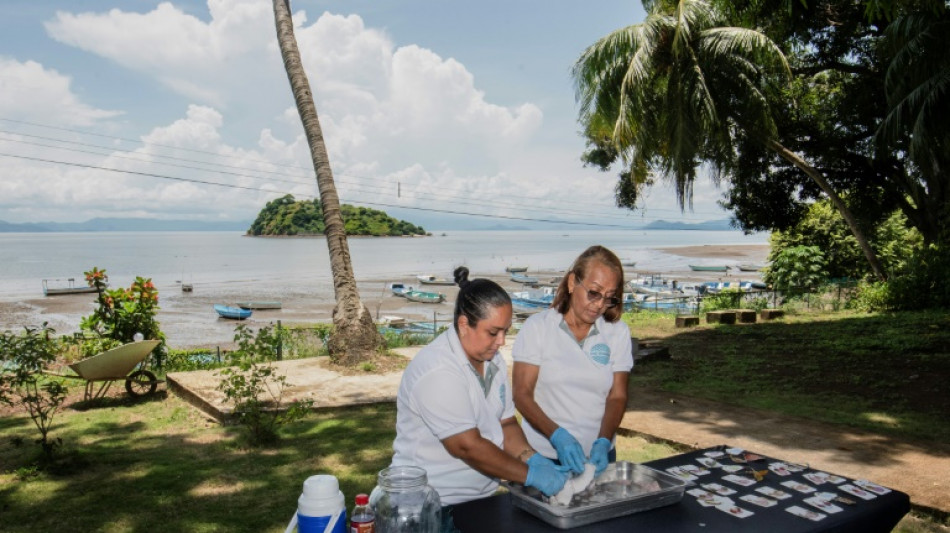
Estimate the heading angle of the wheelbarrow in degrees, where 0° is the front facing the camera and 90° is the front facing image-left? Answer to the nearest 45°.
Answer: approximately 270°

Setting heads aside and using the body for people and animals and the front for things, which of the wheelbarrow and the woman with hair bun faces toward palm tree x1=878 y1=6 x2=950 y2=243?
the wheelbarrow

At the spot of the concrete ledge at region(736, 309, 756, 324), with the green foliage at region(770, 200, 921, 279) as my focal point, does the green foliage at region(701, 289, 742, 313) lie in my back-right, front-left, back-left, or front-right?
front-left

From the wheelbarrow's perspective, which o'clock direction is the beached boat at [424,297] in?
The beached boat is roughly at 10 o'clock from the wheelbarrow.

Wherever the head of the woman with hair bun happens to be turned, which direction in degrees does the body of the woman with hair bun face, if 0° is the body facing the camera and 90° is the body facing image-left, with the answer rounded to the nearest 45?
approximately 315°

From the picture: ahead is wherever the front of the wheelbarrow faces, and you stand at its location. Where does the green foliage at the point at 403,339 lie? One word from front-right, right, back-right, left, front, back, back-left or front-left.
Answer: front-left

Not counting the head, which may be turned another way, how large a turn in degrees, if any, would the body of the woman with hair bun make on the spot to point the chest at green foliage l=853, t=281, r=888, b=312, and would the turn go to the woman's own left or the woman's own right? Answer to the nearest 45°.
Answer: approximately 90° to the woman's own left

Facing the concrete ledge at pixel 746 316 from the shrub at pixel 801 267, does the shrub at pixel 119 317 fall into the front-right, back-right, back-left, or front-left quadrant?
front-right

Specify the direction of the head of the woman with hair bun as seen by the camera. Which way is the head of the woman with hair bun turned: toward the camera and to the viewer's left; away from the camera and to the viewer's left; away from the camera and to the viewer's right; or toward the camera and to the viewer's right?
toward the camera and to the viewer's right

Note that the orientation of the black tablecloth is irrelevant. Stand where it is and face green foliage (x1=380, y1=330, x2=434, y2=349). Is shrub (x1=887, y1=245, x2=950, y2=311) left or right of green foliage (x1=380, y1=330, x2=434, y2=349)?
right
